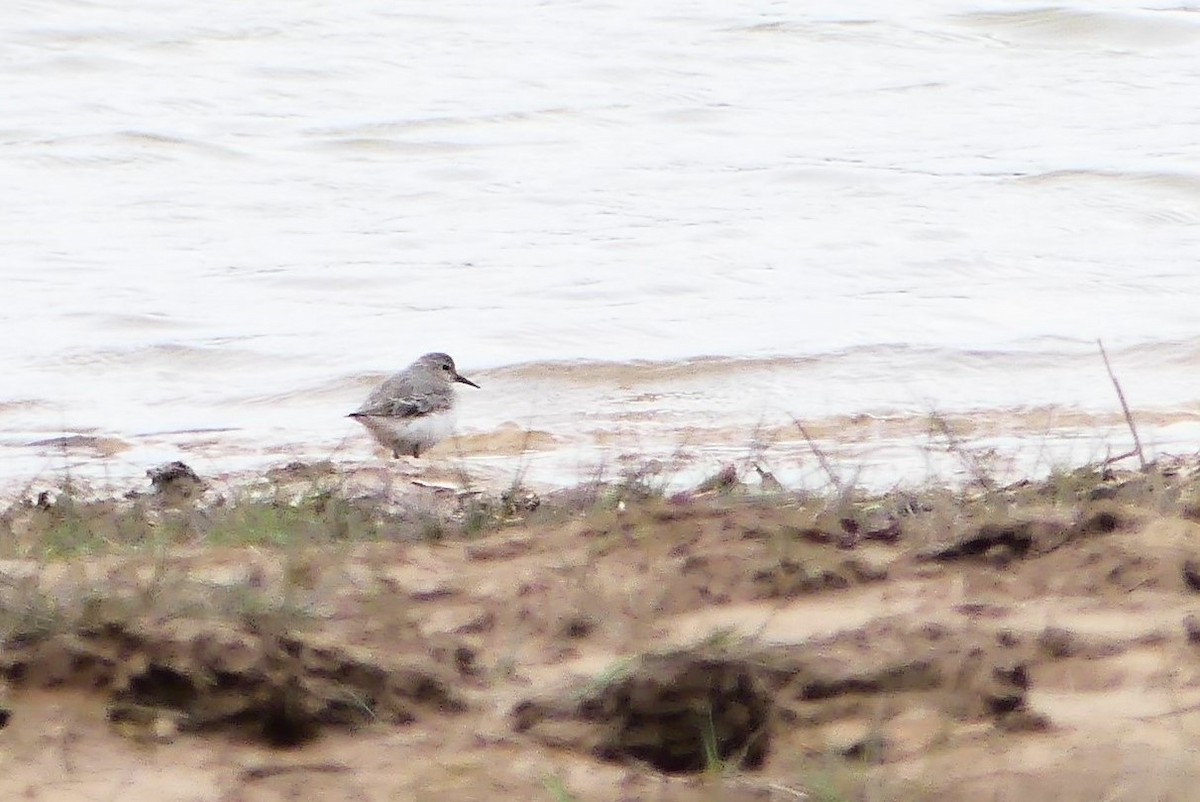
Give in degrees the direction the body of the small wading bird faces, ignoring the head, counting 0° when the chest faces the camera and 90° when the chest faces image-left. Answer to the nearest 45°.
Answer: approximately 270°
